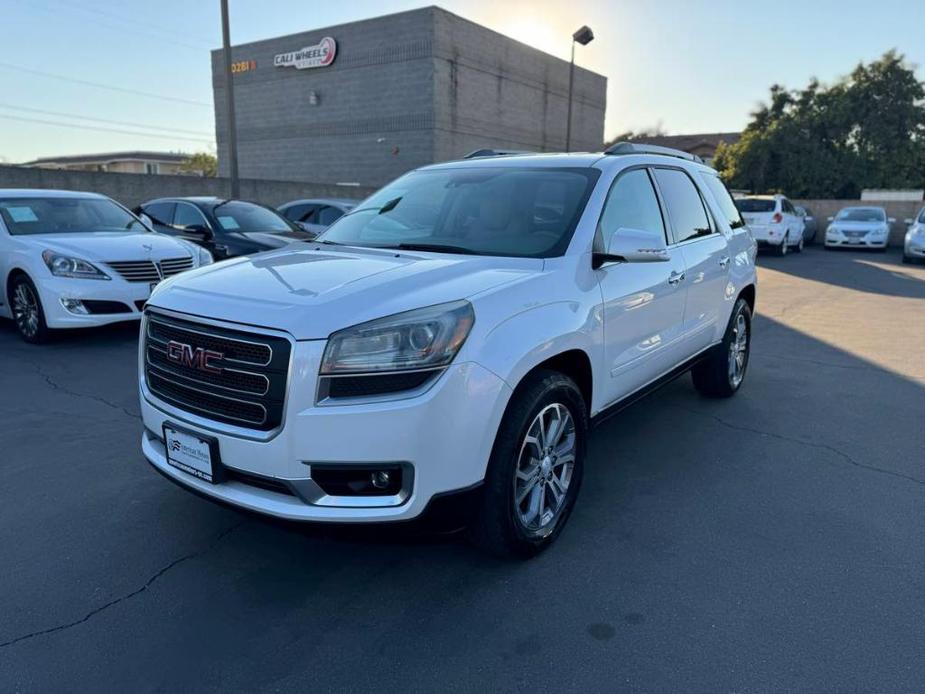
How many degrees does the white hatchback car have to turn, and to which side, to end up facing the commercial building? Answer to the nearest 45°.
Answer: approximately 90° to its left

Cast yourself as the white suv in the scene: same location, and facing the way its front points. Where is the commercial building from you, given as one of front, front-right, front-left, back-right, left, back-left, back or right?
back-right

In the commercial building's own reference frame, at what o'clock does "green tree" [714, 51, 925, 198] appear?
The green tree is roughly at 8 o'clock from the commercial building.

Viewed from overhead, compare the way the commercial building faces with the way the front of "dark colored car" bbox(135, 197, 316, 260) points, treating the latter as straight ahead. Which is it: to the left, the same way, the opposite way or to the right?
to the right

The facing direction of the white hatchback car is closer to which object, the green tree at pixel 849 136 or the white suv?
the green tree

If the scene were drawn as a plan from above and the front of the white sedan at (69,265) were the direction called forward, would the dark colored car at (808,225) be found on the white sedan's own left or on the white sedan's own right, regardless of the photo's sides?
on the white sedan's own left

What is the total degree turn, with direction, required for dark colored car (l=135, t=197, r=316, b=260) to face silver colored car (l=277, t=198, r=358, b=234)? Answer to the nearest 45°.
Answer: approximately 90° to its left

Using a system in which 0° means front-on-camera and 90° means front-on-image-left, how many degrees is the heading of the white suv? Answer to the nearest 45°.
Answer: approximately 45°

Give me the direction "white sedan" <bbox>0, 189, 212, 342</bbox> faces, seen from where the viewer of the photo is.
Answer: facing the viewer and to the right of the viewer

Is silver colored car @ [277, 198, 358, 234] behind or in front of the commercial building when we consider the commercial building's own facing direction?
in front

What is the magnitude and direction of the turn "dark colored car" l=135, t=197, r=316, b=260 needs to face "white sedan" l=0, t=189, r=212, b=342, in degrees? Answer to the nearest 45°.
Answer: approximately 90° to its right

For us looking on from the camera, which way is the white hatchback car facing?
facing away from the viewer and to the right of the viewer

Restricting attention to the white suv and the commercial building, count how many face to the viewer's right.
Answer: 0
